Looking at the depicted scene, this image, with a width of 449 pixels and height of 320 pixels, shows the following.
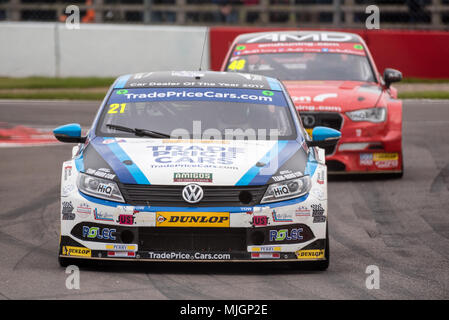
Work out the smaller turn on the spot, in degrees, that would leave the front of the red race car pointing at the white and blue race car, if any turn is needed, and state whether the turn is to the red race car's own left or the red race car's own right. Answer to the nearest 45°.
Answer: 0° — it already faces it

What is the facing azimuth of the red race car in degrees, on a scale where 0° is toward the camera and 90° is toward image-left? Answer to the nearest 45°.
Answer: approximately 0°

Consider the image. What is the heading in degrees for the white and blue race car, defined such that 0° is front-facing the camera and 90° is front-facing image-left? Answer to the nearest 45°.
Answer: approximately 0°

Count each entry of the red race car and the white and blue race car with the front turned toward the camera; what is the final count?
2

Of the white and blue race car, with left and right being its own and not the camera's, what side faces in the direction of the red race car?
back
